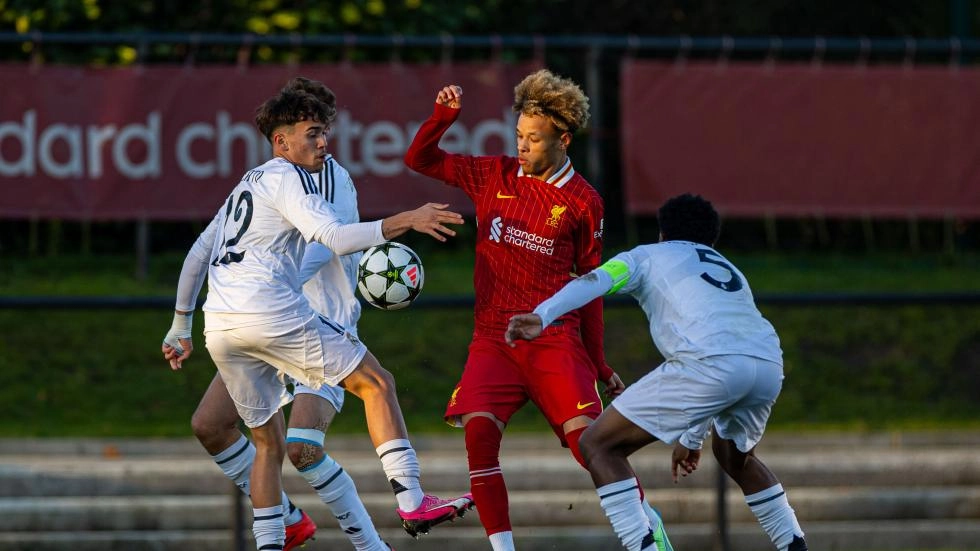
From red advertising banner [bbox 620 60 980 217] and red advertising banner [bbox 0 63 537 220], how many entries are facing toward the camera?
2

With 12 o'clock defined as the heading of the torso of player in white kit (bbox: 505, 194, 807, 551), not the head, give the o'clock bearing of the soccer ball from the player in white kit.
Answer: The soccer ball is roughly at 11 o'clock from the player in white kit.

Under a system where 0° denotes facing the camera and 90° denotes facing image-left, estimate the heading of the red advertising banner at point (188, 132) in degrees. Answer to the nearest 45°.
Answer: approximately 0°

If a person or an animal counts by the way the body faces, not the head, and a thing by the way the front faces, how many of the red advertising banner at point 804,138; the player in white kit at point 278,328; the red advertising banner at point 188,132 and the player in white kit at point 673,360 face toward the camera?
2

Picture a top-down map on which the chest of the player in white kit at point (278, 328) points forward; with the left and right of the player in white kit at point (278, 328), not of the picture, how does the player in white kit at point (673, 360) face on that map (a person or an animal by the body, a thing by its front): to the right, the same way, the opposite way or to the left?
to the left
